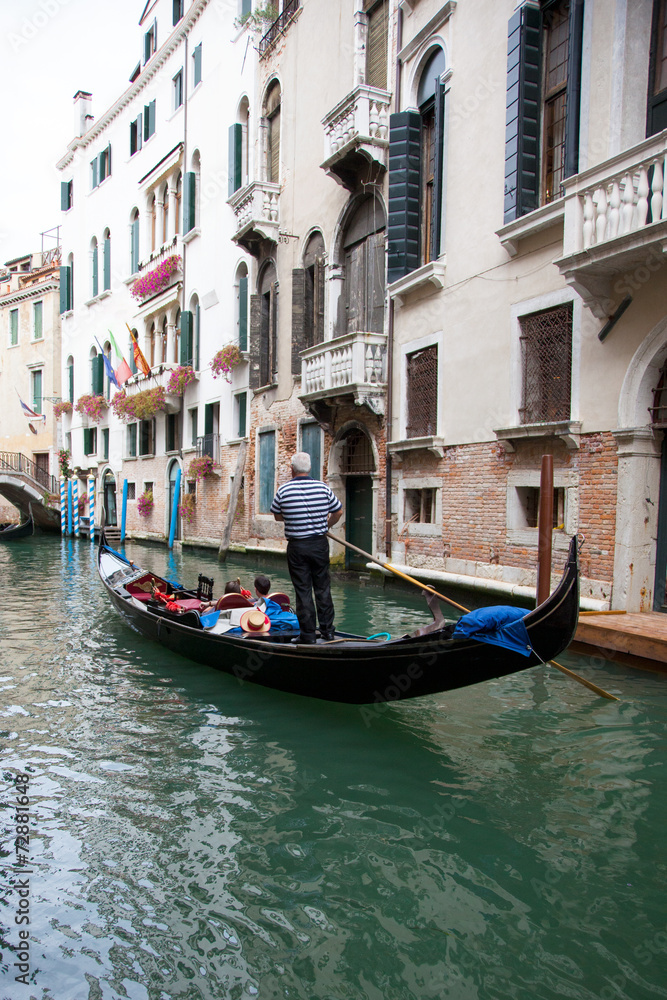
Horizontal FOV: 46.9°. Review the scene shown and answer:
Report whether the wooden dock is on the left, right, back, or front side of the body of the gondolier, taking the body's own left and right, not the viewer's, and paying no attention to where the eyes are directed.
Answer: right

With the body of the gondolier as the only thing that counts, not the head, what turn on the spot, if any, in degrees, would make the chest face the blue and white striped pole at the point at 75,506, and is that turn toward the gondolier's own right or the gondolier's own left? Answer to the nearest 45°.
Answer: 0° — they already face it

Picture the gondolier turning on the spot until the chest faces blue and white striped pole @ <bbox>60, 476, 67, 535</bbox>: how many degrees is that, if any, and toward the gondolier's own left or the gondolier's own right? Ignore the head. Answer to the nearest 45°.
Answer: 0° — they already face it

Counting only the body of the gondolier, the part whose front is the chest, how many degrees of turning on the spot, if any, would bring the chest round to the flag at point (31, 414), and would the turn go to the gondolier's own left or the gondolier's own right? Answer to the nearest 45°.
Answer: approximately 45° to the gondolier's own left

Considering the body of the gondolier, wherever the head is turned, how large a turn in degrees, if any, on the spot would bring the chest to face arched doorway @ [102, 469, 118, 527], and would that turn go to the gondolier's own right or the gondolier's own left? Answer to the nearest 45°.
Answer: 0° — they already face it

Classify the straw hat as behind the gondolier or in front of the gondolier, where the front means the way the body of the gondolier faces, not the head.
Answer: in front

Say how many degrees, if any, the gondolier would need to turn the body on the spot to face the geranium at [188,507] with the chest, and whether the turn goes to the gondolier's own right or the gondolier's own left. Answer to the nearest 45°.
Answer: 0° — they already face it

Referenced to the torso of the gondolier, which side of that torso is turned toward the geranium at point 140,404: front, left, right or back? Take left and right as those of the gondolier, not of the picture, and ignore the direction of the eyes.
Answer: front

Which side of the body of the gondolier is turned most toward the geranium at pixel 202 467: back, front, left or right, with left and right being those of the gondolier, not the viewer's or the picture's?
front

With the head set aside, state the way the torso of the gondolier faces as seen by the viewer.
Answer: away from the camera

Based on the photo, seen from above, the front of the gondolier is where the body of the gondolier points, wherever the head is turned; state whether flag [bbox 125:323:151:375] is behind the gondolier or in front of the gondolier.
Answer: in front

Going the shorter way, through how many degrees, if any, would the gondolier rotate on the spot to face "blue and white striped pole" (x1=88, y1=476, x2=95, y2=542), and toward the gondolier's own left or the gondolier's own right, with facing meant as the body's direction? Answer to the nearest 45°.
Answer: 0° — they already face it
